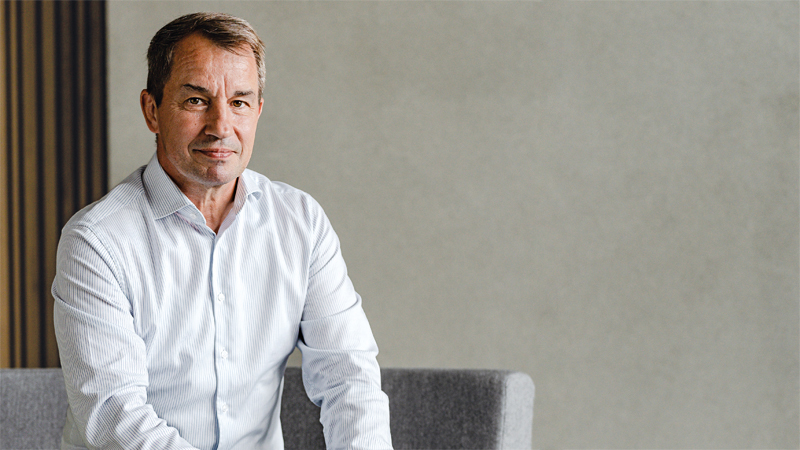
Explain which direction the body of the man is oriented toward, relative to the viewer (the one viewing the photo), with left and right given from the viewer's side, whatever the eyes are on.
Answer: facing the viewer

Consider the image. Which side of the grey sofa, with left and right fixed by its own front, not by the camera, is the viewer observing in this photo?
front
